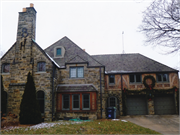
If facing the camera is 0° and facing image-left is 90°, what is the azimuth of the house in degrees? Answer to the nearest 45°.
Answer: approximately 0°

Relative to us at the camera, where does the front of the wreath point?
facing the viewer

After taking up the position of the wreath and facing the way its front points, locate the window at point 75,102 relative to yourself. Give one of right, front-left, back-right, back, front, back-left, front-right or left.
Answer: front-right

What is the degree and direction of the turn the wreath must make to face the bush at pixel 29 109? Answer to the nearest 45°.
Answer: approximately 45° to its right

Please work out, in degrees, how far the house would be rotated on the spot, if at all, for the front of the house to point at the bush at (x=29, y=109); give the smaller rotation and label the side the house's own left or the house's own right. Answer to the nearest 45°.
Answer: approximately 45° to the house's own right
